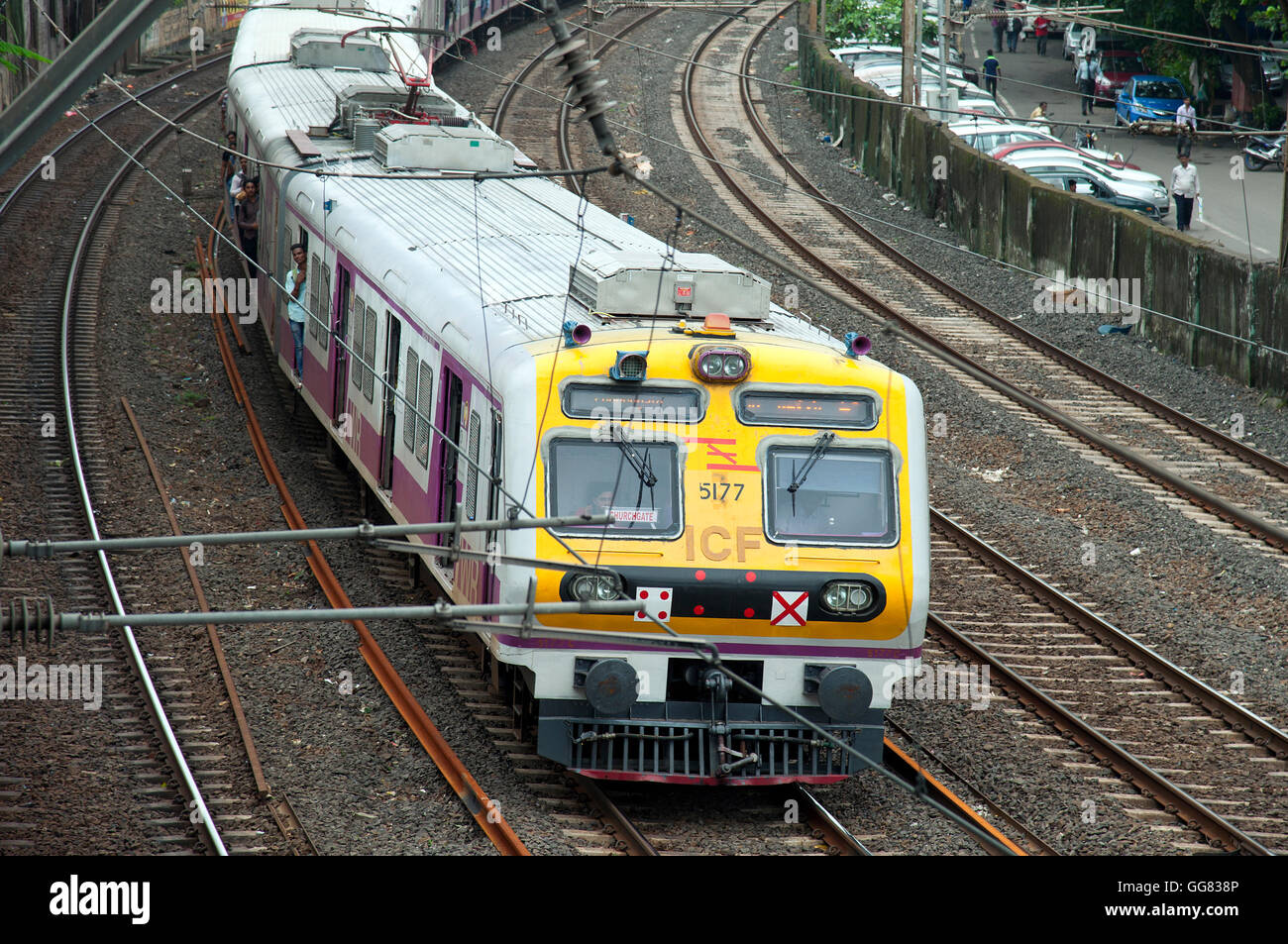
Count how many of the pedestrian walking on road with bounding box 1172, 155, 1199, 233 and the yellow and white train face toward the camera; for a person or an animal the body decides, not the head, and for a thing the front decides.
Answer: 2

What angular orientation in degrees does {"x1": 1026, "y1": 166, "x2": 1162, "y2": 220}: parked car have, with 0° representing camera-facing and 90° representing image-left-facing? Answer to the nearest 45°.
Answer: approximately 270°

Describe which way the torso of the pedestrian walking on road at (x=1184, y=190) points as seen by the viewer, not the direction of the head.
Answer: toward the camera

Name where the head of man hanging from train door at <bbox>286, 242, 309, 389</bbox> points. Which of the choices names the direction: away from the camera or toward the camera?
toward the camera

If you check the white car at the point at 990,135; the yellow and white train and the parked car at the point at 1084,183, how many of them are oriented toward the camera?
1

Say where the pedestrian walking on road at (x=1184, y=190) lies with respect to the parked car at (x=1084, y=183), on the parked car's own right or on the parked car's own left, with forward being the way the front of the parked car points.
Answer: on the parked car's own right

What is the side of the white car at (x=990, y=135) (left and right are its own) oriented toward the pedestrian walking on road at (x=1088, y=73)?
left

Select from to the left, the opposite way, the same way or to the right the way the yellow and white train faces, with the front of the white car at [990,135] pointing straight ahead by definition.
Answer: to the right

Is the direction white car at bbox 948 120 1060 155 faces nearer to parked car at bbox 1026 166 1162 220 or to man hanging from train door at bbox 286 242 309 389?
the parked car

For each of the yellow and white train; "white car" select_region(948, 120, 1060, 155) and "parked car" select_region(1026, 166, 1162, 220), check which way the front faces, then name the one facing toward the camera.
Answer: the yellow and white train

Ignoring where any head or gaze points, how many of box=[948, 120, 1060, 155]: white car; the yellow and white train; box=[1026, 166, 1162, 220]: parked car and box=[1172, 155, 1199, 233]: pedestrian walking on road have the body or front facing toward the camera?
2

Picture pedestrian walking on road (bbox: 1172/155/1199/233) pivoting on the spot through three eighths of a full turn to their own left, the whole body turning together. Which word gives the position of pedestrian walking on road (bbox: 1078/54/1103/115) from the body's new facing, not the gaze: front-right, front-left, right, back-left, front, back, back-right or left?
front-left
